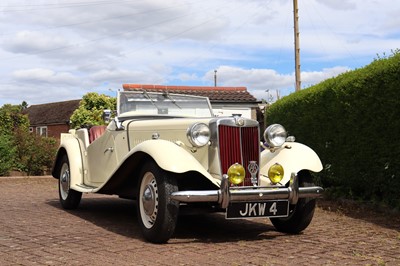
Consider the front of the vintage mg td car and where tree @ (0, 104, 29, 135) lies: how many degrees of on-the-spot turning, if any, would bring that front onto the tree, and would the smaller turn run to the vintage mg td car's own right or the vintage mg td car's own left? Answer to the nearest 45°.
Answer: approximately 180°

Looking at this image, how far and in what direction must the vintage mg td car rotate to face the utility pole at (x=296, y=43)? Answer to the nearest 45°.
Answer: approximately 135° to its left

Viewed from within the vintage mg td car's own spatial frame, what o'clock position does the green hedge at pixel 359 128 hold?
The green hedge is roughly at 9 o'clock from the vintage mg td car.

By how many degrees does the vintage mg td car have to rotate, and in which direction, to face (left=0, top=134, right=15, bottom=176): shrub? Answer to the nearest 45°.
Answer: approximately 180°

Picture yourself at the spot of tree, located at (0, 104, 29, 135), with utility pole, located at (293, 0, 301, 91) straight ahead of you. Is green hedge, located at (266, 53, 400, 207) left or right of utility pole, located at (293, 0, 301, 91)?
right

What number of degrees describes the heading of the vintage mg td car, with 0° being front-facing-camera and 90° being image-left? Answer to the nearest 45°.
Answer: approximately 315°

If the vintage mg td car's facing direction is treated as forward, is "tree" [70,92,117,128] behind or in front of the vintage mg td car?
behind
